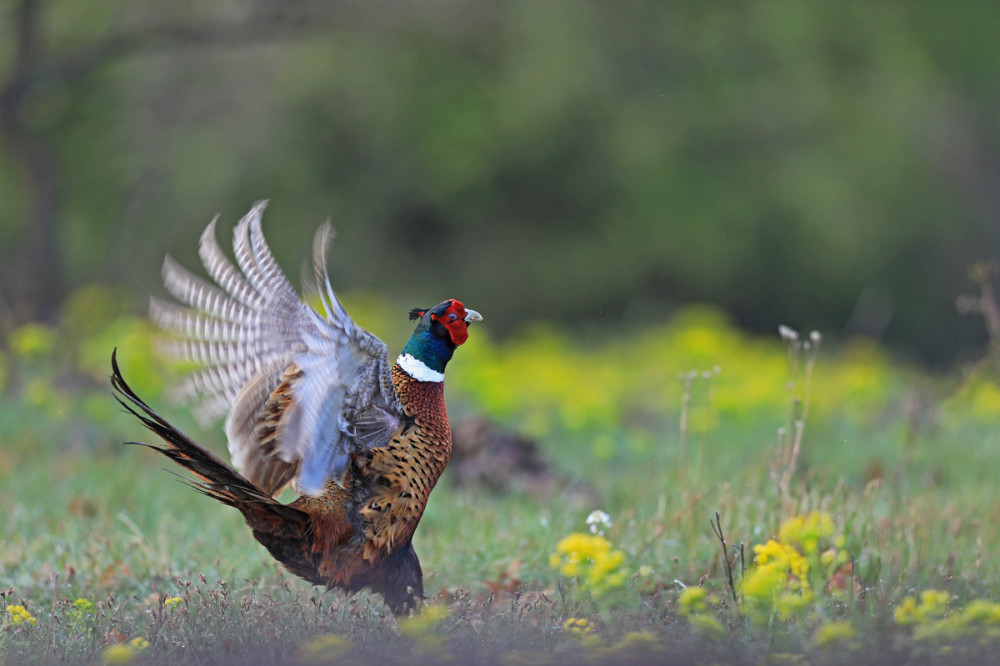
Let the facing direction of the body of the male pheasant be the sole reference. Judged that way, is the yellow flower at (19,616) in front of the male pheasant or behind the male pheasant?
behind

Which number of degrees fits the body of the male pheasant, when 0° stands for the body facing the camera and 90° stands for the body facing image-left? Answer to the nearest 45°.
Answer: approximately 270°
